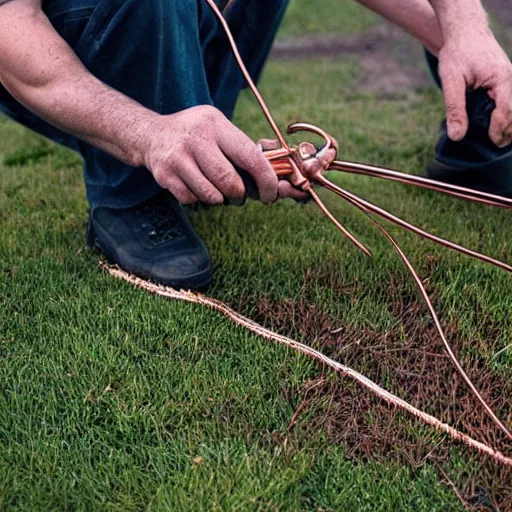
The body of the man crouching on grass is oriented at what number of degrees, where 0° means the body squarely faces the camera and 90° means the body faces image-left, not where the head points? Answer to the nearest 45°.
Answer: approximately 315°
